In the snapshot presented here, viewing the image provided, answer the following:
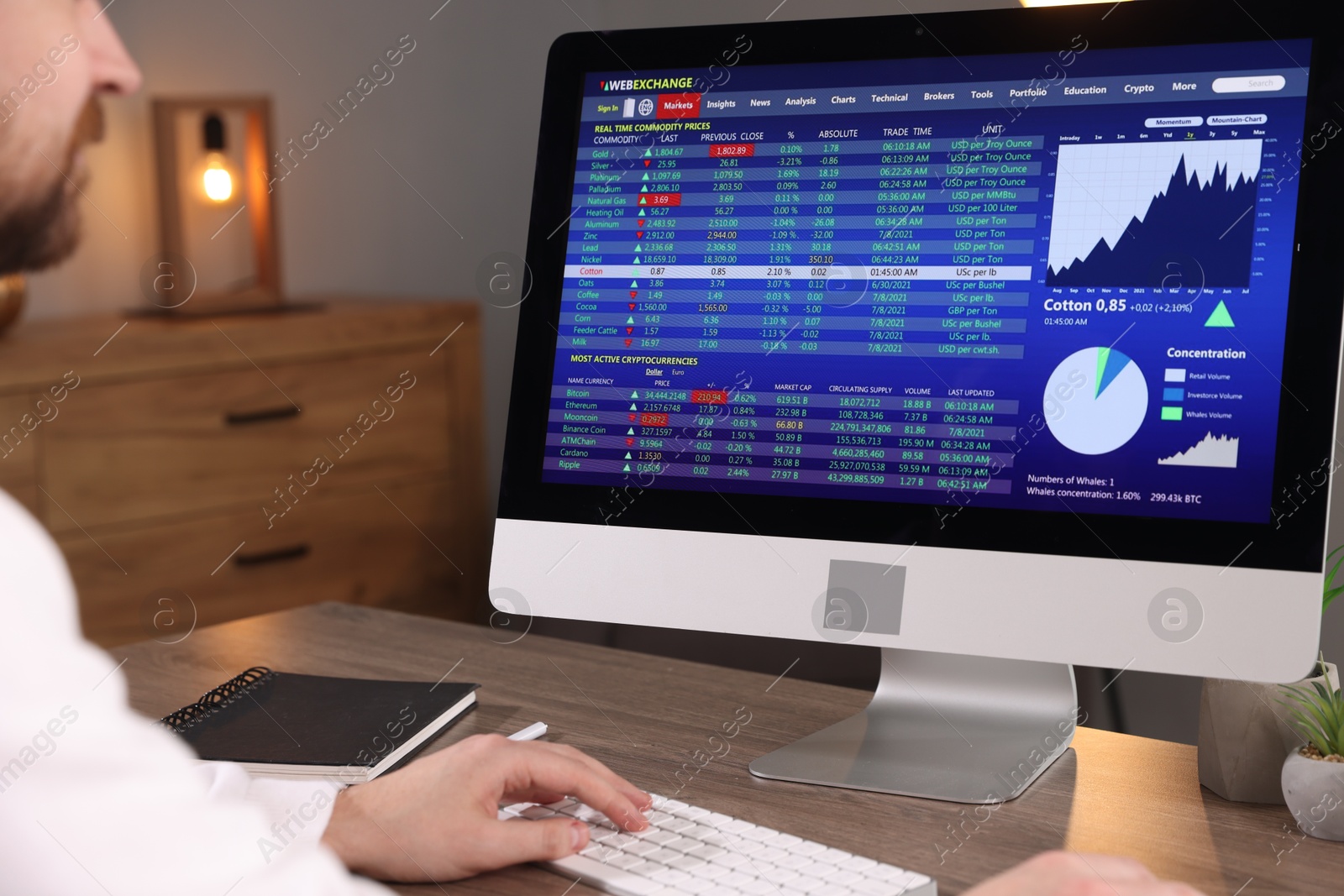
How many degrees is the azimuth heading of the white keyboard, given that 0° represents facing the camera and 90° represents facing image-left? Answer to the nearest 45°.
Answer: approximately 45°

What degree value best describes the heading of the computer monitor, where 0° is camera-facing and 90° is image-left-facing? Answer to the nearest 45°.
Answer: approximately 45°
